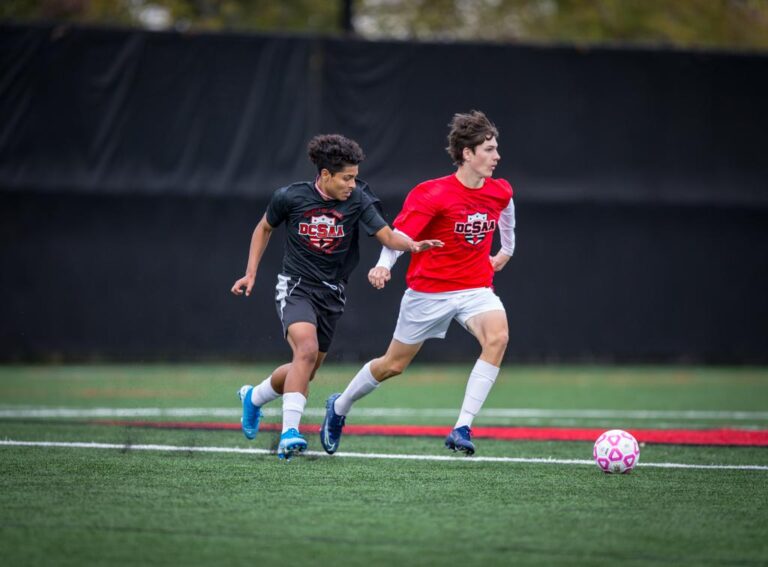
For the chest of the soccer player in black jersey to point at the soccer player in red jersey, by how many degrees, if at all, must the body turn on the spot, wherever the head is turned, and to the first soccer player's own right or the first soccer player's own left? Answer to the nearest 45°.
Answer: approximately 45° to the first soccer player's own left

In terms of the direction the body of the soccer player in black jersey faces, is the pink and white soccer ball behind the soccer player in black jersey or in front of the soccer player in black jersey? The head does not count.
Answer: in front

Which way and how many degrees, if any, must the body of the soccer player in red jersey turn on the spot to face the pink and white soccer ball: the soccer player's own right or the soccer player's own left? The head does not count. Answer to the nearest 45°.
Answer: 0° — they already face it

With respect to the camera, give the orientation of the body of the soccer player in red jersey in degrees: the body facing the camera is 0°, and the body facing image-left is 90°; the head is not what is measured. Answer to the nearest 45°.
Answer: approximately 315°

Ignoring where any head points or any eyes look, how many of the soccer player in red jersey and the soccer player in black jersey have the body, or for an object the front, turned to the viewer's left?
0

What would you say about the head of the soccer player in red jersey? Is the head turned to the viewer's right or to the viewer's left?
to the viewer's right

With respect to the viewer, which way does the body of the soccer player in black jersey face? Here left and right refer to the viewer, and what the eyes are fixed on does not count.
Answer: facing the viewer and to the right of the viewer

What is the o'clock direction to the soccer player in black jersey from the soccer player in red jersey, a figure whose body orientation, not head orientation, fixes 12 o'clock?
The soccer player in black jersey is roughly at 4 o'clock from the soccer player in red jersey.

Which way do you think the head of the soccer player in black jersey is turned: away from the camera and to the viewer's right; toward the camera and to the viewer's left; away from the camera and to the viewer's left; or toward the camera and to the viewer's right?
toward the camera and to the viewer's right
